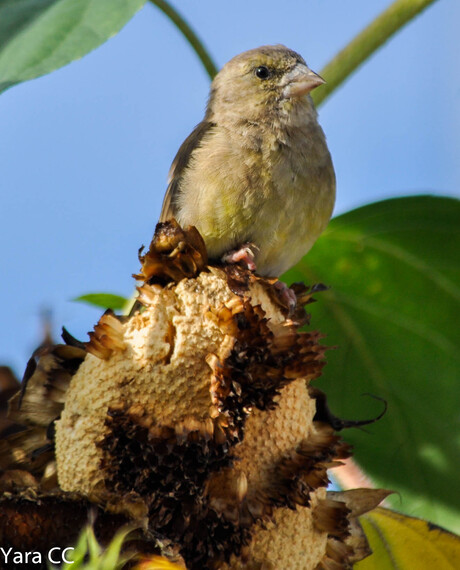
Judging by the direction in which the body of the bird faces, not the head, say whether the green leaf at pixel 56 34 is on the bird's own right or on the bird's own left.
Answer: on the bird's own right
